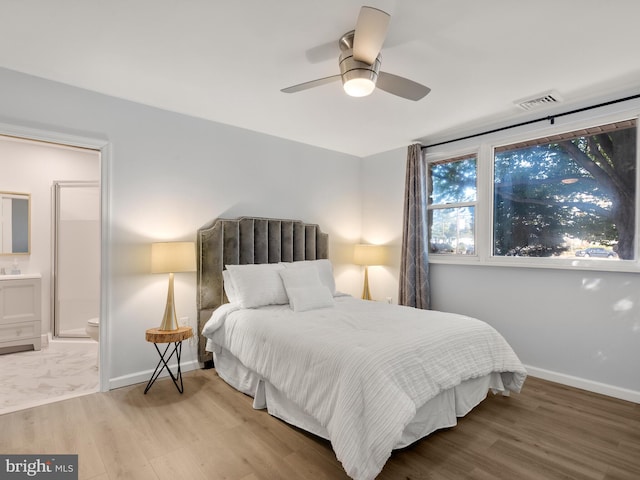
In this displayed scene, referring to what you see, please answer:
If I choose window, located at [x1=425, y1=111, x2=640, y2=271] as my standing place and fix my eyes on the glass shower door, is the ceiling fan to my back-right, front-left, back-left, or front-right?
front-left

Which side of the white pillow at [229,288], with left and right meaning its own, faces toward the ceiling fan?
front

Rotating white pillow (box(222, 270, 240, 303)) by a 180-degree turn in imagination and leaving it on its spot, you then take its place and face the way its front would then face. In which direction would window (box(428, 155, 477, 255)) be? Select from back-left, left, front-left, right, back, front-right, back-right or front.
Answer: back-right

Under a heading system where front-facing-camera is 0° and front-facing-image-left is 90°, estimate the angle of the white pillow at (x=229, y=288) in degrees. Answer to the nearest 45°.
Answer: approximately 315°

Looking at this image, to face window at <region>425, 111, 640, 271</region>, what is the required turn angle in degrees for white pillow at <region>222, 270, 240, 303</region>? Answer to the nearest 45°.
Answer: approximately 45° to its left

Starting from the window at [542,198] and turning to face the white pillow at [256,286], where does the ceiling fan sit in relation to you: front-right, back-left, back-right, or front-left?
front-left

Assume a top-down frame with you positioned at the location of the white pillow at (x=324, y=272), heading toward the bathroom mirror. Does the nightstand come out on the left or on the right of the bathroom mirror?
left

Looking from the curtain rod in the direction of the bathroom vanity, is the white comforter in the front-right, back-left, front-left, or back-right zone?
front-left

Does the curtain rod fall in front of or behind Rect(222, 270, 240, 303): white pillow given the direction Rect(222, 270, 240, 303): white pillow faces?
in front

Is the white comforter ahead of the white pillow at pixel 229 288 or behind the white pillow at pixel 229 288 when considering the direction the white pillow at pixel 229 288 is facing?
ahead

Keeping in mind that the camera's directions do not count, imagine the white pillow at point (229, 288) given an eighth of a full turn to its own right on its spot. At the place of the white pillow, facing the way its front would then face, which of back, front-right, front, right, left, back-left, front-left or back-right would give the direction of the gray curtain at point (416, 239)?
left

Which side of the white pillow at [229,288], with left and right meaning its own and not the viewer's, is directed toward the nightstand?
right

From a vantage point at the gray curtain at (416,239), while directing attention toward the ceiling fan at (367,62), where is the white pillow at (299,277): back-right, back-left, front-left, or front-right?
front-right

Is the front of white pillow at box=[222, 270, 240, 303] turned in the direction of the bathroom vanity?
no

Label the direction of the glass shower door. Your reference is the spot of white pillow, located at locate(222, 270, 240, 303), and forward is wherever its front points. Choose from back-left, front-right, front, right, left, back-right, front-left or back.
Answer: back

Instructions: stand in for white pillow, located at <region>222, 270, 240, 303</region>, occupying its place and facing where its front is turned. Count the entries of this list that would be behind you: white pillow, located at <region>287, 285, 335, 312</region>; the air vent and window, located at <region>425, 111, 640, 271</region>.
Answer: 0

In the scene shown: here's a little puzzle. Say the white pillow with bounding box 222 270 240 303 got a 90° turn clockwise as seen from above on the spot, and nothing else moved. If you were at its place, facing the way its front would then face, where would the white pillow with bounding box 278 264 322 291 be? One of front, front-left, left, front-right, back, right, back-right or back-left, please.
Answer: back-left

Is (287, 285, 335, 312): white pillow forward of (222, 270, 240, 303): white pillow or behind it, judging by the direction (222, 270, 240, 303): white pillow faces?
forward
